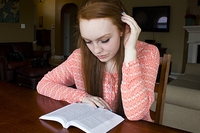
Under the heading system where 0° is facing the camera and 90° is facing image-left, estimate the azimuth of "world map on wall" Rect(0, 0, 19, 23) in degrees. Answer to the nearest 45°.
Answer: approximately 0°

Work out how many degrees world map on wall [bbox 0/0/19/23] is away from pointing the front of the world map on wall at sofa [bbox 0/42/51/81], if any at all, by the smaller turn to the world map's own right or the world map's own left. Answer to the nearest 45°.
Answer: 0° — it already faces it

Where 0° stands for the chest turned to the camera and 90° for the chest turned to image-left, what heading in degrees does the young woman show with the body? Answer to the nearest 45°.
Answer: approximately 45°

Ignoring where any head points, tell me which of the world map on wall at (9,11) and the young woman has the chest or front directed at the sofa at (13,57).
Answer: the world map on wall

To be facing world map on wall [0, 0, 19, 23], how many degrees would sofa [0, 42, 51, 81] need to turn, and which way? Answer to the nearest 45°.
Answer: approximately 135° to its left

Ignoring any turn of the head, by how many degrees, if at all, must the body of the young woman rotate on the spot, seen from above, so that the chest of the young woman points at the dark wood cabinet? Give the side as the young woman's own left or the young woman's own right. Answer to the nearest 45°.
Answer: approximately 135° to the young woman's own right

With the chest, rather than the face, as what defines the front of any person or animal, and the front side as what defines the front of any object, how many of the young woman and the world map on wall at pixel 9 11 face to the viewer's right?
0
